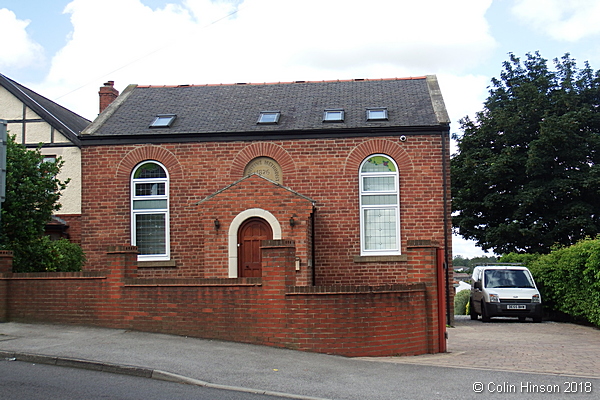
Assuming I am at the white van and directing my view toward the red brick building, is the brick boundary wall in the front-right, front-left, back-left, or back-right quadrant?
front-left

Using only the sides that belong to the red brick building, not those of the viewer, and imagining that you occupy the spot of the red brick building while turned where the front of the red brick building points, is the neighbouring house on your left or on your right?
on your right

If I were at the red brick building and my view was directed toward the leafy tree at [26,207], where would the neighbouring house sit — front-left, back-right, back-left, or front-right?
front-right

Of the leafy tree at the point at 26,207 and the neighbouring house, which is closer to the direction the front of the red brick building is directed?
the leafy tree

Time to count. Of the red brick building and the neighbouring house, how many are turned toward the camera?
2

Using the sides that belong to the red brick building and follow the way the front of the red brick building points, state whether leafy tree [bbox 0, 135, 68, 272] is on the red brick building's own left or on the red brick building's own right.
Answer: on the red brick building's own right

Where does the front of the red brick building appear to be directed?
toward the camera

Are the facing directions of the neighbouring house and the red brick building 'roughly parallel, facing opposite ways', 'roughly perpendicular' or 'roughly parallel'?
roughly parallel

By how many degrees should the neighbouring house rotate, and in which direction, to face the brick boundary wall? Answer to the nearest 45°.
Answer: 0° — it already faces it

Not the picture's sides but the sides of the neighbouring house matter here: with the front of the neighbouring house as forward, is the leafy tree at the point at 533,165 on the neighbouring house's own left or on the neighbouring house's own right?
on the neighbouring house's own left

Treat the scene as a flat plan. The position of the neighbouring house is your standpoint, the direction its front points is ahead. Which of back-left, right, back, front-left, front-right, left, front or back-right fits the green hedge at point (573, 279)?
front-left

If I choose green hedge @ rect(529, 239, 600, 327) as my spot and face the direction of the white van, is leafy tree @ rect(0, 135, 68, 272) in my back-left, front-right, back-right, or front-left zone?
front-left

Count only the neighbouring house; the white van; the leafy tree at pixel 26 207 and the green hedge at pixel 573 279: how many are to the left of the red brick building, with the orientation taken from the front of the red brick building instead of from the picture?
2

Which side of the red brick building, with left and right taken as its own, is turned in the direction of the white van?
left

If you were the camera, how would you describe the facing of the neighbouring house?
facing the viewer

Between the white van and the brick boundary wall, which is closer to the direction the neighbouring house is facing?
the brick boundary wall
